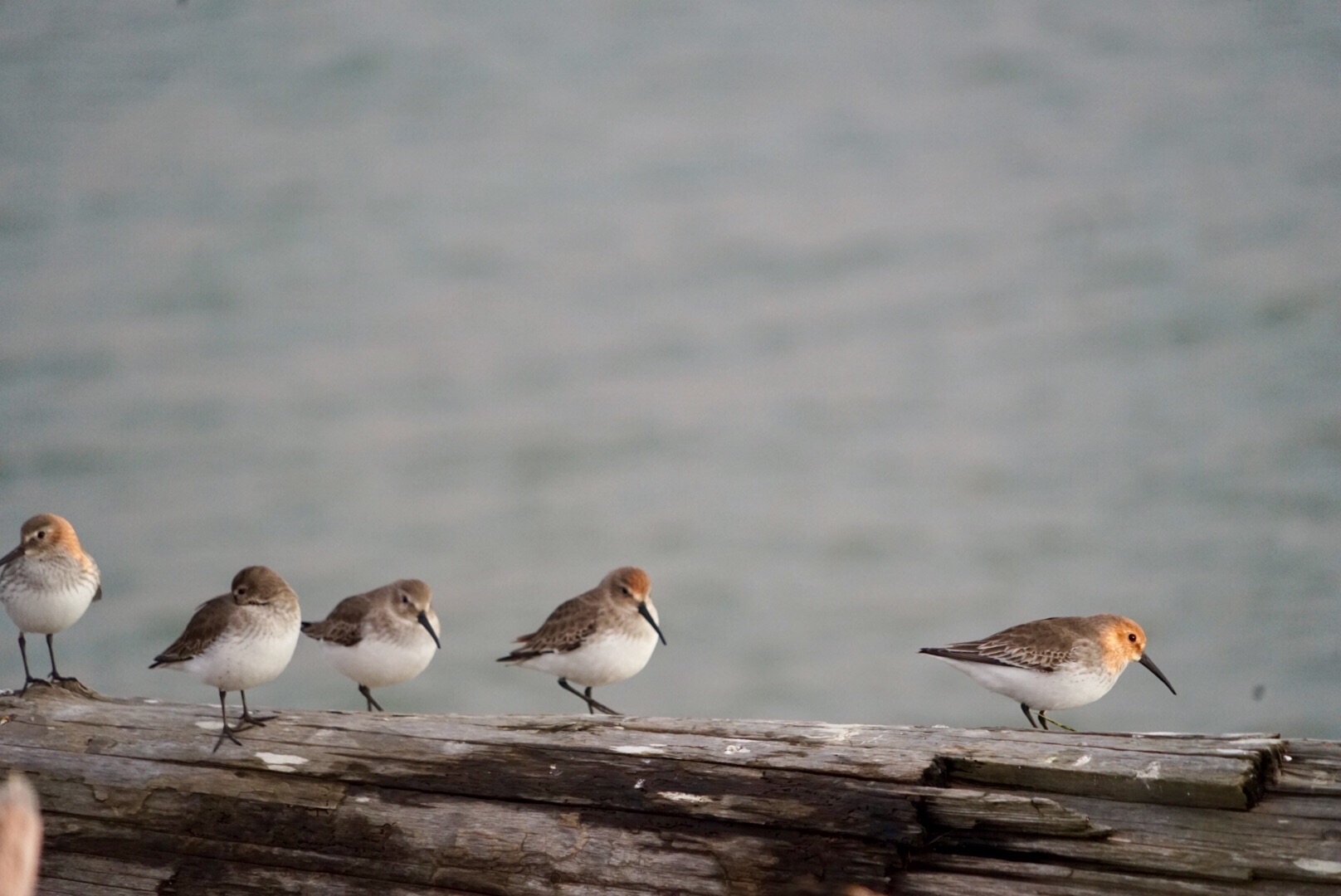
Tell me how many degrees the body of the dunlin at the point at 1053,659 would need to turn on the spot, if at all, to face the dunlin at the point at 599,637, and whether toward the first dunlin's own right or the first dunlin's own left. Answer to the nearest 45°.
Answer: approximately 180°

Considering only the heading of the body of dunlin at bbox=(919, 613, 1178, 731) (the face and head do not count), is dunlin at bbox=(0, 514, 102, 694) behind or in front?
behind

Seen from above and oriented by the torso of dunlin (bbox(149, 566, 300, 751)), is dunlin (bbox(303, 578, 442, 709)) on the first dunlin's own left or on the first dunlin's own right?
on the first dunlin's own left

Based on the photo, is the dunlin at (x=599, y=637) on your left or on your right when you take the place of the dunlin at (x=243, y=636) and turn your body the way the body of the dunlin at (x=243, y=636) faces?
on your left

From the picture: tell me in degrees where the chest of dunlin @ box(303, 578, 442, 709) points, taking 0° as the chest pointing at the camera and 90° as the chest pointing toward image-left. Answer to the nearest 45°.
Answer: approximately 315°

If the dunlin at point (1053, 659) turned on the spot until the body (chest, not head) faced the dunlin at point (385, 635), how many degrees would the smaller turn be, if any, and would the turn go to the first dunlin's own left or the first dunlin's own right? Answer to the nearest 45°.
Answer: approximately 180°

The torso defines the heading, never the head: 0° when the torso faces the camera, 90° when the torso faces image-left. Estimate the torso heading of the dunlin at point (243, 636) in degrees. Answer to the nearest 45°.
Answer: approximately 315°

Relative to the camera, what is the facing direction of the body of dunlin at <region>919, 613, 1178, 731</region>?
to the viewer's right
